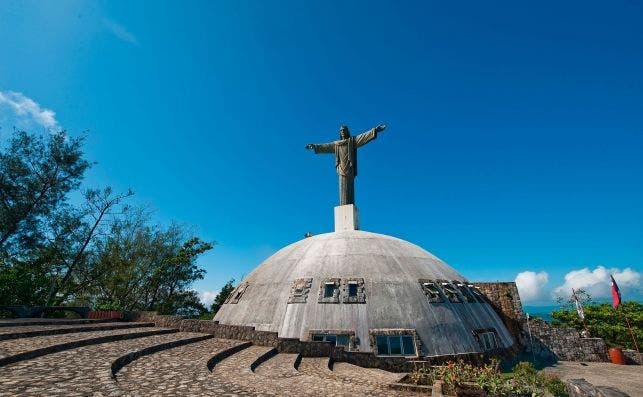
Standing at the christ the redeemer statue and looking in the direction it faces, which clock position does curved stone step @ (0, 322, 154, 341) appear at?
The curved stone step is roughly at 12 o'clock from the christ the redeemer statue.

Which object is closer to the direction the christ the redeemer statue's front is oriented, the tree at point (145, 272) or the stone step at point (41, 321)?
the stone step

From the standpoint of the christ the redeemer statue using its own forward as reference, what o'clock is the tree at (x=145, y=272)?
The tree is roughly at 2 o'clock from the christ the redeemer statue.

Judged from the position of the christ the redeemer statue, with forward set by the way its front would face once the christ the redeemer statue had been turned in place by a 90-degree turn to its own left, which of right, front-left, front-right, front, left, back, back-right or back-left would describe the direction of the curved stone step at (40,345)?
right

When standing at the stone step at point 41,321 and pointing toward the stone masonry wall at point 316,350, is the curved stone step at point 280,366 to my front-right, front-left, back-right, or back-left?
front-right

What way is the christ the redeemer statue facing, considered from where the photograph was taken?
facing the viewer and to the left of the viewer

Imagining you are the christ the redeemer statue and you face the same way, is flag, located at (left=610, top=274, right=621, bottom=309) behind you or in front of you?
behind

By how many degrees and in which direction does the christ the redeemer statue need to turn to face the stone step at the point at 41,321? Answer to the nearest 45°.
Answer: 0° — it already faces it

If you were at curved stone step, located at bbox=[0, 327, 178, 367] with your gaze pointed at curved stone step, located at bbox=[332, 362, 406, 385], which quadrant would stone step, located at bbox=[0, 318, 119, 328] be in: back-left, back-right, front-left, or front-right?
back-left

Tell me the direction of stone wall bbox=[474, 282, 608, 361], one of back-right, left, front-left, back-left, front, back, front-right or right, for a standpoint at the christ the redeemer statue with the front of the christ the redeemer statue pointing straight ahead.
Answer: back-left
